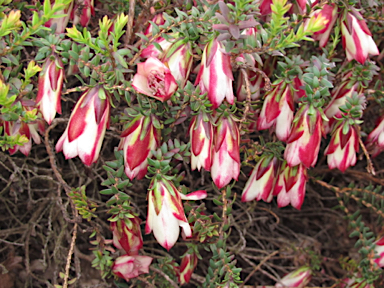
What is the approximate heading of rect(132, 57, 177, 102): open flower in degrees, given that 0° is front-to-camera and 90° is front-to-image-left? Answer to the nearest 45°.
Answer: approximately 0°
